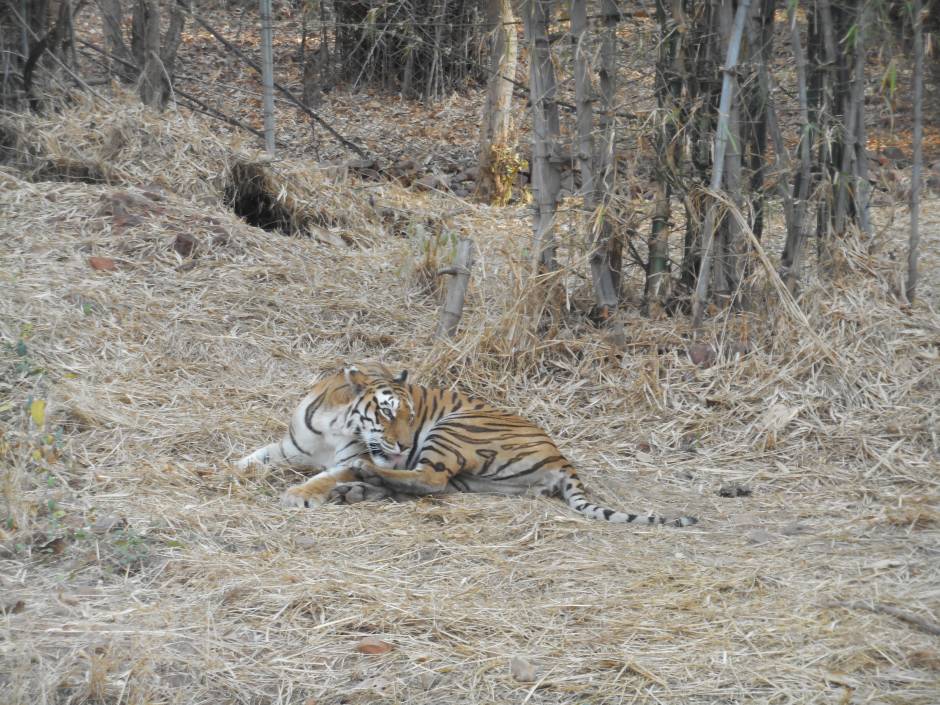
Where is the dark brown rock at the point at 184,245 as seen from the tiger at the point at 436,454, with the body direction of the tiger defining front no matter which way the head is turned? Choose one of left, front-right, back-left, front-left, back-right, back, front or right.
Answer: front-right

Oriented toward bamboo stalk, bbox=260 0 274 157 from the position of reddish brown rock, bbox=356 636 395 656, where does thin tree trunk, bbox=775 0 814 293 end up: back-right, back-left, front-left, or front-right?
front-right

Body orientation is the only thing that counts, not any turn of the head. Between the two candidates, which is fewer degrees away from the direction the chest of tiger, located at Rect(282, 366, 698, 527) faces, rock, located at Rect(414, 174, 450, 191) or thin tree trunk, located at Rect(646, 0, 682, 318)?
the rock

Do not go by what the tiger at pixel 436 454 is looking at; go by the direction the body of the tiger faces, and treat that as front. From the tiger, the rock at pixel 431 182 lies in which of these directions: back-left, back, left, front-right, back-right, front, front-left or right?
right

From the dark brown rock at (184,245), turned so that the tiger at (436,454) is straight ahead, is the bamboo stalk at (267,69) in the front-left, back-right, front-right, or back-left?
back-left

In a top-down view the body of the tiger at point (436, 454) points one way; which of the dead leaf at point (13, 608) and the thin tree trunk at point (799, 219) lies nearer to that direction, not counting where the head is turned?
the dead leaf

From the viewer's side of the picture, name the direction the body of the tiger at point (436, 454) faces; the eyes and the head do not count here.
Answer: to the viewer's left

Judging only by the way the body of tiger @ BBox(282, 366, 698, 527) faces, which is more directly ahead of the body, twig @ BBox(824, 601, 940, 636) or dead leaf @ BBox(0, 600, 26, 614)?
the dead leaf

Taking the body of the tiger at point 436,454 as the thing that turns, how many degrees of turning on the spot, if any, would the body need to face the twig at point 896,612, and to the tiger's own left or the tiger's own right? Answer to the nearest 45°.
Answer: approximately 135° to the tiger's own left

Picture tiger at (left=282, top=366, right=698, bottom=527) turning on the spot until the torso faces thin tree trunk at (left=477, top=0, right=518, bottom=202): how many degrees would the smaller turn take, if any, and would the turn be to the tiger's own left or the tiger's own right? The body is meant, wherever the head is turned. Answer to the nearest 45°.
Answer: approximately 90° to the tiger's own right

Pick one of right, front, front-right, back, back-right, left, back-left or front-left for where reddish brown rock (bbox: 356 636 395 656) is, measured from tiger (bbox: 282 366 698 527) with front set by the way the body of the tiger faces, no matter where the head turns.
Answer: left

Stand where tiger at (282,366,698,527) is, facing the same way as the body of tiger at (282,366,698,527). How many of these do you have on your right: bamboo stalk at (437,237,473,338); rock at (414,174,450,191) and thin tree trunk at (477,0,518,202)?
3

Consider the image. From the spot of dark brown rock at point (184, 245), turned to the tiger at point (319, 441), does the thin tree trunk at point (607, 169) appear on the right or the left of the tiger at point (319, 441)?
left

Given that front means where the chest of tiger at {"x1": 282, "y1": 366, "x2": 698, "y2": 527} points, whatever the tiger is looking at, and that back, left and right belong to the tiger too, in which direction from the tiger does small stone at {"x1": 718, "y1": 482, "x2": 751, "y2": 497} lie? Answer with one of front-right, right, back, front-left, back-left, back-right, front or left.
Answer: back
